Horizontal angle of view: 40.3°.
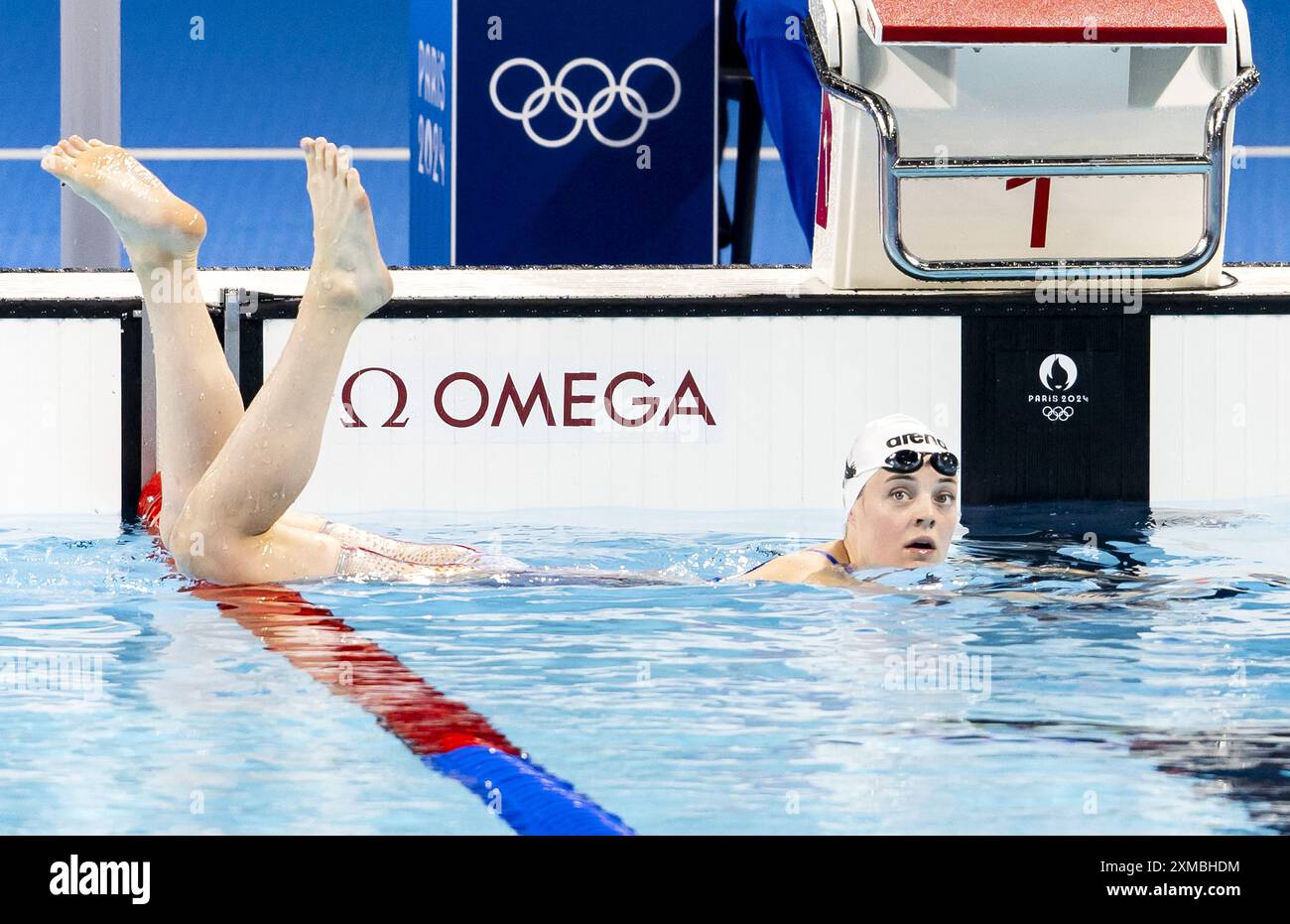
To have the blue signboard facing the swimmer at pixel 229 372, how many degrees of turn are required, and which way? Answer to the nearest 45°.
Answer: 0° — it already faces them

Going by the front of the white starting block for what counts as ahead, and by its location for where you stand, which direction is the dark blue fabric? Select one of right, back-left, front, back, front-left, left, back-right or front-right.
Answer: back-right

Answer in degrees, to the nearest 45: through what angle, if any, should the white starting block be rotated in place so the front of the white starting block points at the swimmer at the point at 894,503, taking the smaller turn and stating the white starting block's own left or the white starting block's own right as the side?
0° — it already faces them

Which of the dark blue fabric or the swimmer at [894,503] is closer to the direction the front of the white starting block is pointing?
the swimmer

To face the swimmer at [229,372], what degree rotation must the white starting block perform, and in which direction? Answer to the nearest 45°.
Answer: approximately 45° to its right

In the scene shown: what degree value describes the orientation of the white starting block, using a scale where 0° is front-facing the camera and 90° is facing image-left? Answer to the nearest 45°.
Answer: approximately 0°

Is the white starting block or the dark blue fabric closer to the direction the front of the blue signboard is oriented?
the white starting block

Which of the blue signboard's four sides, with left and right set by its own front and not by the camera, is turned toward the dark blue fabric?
left

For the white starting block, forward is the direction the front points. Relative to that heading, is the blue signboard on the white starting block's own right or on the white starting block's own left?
on the white starting block's own right

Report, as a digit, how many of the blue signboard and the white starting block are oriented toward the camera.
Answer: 2
